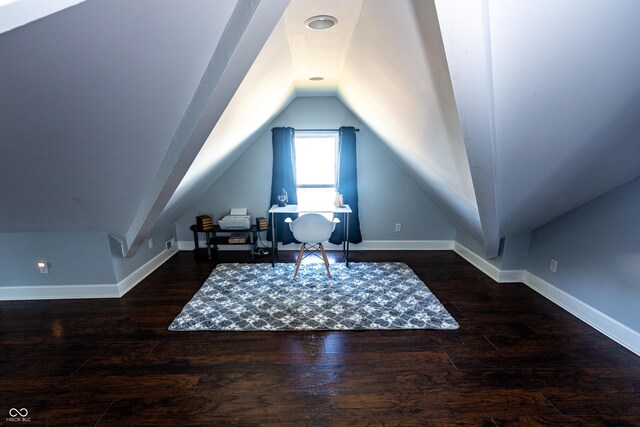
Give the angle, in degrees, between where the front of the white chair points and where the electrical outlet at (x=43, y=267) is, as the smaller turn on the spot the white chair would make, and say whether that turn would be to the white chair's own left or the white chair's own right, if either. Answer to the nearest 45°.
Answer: approximately 90° to the white chair's own left

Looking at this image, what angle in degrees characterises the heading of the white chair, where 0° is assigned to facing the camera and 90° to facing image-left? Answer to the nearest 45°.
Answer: approximately 180°

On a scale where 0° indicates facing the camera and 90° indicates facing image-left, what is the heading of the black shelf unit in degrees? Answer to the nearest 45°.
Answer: approximately 0°
